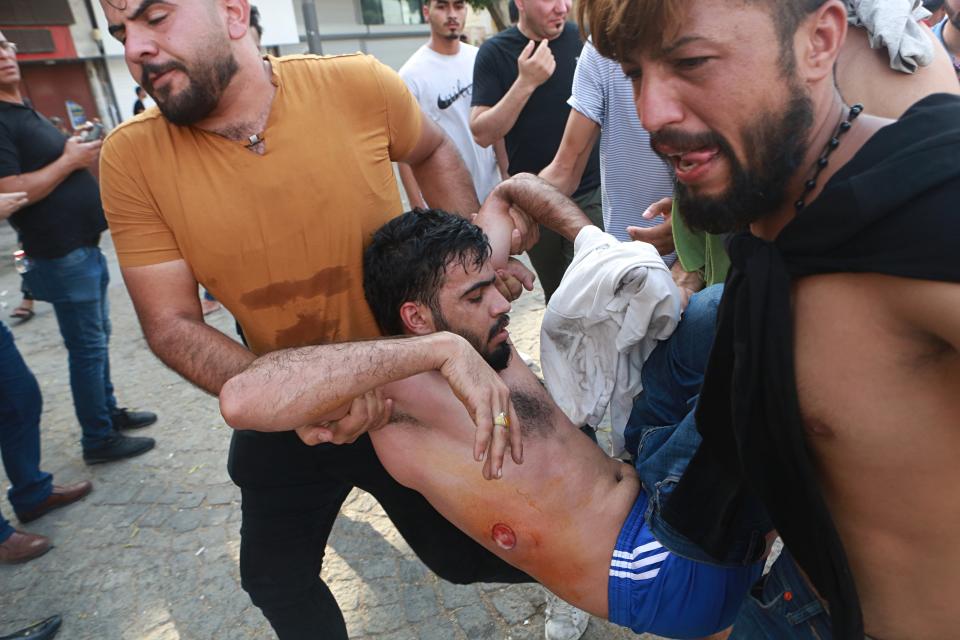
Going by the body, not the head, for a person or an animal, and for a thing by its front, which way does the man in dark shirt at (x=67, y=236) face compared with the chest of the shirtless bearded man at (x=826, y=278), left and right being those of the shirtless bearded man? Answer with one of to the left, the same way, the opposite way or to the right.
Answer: the opposite way

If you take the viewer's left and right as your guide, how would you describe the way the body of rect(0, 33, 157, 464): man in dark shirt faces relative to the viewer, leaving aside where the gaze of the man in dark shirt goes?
facing to the right of the viewer

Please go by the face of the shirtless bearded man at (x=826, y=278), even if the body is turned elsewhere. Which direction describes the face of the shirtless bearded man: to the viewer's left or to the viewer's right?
to the viewer's left

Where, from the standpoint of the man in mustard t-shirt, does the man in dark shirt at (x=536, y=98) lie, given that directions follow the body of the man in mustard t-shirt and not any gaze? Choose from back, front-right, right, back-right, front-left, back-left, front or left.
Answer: back-left

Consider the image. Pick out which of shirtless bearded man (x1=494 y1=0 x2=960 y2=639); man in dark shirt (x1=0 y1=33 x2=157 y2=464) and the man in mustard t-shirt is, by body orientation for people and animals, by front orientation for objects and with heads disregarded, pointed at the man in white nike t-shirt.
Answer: the man in dark shirt

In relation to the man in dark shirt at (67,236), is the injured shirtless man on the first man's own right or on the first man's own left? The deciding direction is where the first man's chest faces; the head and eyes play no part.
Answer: on the first man's own right

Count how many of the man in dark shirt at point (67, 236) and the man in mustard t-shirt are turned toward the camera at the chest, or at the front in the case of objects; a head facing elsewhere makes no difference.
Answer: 1

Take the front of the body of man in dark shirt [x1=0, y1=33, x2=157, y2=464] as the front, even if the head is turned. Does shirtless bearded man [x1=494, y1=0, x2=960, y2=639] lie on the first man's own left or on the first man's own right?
on the first man's own right

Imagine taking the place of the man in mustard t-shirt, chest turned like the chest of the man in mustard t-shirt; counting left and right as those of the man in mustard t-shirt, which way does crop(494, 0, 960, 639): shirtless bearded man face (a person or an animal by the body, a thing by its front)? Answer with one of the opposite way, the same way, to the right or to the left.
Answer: to the right

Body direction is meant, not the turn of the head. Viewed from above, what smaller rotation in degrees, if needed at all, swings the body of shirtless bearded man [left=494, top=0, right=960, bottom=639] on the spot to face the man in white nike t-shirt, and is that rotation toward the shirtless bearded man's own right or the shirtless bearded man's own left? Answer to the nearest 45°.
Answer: approximately 90° to the shirtless bearded man's own right

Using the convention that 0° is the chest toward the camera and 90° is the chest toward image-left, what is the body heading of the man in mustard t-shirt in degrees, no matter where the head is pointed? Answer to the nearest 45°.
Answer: approximately 0°
